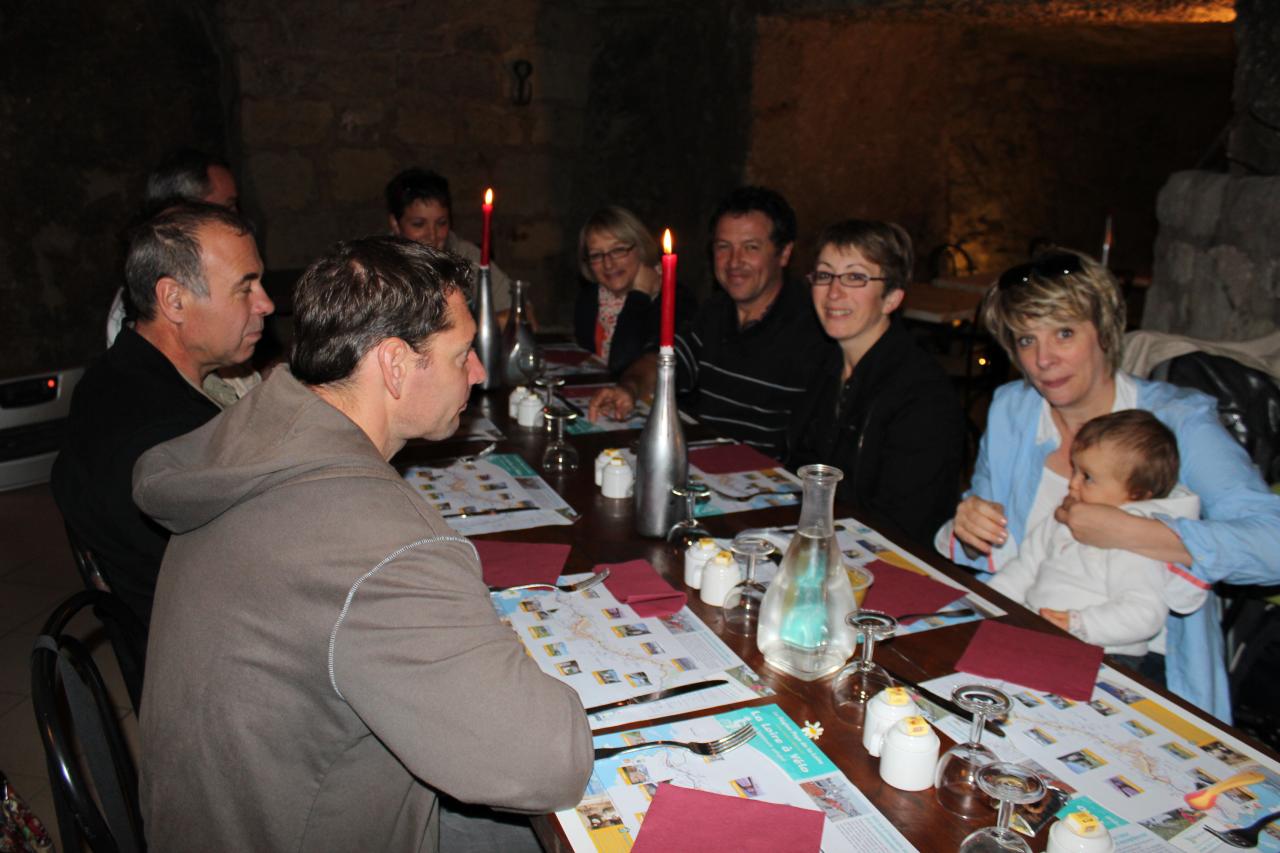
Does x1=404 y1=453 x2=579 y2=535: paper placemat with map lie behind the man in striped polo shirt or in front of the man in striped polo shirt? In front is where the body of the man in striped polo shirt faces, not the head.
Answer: in front

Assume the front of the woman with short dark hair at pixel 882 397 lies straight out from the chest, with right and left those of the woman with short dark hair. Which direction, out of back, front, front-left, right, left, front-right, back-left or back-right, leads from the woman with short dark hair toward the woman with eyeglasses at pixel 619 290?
right

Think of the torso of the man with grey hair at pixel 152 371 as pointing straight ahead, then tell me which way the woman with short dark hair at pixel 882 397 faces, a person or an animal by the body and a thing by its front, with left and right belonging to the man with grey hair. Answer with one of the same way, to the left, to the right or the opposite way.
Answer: the opposite way

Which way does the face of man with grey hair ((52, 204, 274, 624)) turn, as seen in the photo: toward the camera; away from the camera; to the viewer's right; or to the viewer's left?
to the viewer's right

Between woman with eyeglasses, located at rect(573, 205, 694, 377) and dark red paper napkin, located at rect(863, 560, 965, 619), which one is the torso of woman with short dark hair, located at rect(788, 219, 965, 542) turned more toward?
the dark red paper napkin

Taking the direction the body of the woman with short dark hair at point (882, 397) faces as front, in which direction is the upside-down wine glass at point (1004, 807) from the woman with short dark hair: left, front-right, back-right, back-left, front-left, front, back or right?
front-left

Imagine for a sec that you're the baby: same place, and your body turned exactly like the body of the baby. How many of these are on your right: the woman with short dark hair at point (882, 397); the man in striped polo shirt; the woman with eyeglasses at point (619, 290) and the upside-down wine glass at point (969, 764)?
3

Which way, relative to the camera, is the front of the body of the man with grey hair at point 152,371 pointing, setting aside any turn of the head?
to the viewer's right

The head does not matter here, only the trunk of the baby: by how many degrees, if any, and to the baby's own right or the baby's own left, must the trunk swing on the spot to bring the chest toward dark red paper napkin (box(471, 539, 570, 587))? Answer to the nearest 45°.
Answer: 0° — they already face it
